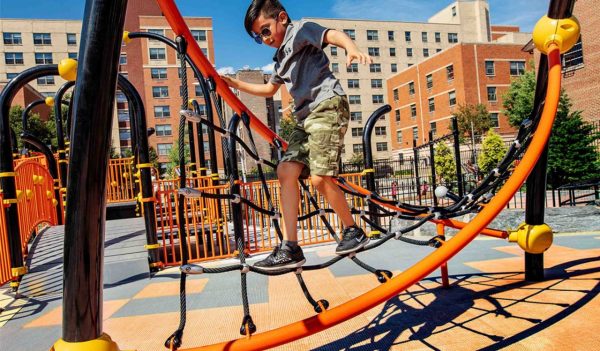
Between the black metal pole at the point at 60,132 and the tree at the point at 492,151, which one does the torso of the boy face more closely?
the black metal pole

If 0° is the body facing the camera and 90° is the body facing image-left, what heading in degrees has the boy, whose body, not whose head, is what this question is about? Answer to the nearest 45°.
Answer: approximately 45°

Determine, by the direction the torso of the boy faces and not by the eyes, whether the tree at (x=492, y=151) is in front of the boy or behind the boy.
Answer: behind

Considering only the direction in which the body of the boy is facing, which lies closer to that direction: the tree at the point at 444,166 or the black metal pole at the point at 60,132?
the black metal pole

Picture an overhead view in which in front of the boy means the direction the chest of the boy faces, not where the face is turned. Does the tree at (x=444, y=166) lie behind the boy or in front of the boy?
behind

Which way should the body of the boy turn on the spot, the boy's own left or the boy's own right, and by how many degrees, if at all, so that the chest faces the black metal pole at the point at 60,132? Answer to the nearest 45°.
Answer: approximately 90° to the boy's own right

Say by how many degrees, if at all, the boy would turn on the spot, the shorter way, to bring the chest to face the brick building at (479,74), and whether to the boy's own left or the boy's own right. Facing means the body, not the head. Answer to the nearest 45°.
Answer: approximately 180°

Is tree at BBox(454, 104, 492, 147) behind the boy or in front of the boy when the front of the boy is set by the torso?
behind

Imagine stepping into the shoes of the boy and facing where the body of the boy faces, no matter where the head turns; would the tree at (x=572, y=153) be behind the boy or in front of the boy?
behind
